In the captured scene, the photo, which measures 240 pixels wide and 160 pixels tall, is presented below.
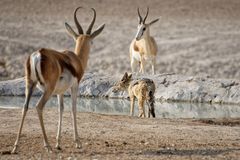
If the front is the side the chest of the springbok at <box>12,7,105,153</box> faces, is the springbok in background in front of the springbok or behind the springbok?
in front

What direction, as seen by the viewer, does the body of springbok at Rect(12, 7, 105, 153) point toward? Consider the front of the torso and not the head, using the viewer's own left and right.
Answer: facing away from the viewer and to the right of the viewer

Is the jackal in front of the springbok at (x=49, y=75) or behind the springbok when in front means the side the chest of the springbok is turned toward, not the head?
in front
